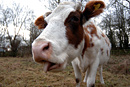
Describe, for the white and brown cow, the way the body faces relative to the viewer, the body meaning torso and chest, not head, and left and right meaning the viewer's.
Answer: facing the viewer and to the left of the viewer
